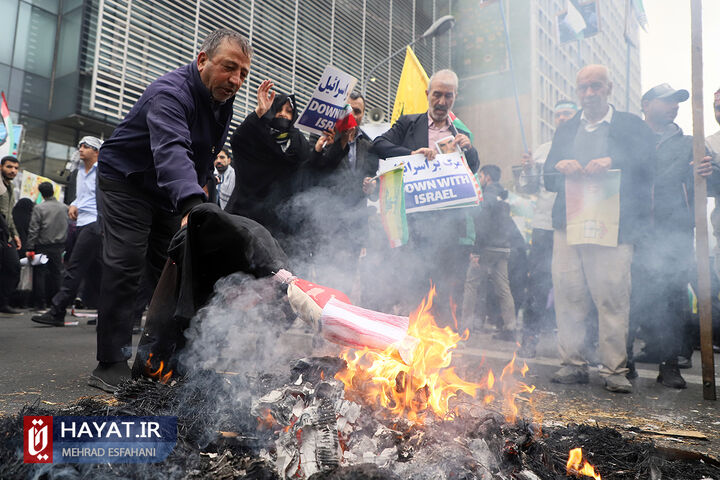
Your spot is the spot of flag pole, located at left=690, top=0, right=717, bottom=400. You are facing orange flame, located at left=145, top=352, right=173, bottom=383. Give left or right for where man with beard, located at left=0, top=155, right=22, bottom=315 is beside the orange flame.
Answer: right

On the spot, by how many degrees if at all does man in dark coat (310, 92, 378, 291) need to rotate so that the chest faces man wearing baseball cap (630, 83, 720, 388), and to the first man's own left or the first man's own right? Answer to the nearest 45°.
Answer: approximately 90° to the first man's own left

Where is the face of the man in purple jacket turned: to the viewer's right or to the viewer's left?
to the viewer's right

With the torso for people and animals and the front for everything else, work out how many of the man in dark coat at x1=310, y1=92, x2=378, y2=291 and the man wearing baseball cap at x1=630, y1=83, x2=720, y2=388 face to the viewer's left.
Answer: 0

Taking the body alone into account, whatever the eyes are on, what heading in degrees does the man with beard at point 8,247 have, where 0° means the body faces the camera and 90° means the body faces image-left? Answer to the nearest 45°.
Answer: approximately 315°

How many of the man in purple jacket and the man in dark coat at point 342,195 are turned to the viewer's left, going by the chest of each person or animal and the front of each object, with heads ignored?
0

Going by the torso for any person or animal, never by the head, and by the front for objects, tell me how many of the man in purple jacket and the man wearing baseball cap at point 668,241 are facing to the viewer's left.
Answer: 0

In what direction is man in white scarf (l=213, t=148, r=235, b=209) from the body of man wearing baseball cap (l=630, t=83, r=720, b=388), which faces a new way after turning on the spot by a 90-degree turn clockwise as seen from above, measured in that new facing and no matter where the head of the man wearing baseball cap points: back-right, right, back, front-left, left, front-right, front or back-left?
front-right

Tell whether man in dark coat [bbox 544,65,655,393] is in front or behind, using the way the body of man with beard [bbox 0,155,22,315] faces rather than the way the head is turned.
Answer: in front

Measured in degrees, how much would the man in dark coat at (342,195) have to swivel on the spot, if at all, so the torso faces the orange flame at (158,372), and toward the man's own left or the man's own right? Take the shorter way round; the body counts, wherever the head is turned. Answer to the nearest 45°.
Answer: approximately 45° to the man's own right

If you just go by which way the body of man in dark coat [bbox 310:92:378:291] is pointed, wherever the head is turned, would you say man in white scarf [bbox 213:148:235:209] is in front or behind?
behind

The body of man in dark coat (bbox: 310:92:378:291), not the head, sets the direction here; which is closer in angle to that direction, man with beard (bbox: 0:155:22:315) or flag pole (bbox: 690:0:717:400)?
the flag pole
